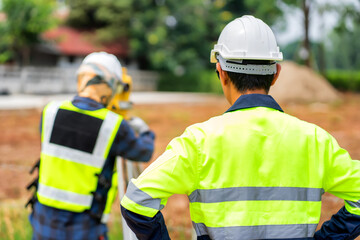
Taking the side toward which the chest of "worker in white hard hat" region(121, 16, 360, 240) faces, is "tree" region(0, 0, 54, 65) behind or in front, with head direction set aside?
in front

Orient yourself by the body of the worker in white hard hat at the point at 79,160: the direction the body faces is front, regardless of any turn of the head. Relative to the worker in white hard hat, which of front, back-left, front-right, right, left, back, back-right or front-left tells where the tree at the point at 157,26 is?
front-left

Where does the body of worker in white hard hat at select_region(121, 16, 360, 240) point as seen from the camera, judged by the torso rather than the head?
away from the camera

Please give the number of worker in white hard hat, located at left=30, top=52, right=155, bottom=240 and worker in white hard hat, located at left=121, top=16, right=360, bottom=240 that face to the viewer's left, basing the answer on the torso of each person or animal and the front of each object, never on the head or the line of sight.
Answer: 0

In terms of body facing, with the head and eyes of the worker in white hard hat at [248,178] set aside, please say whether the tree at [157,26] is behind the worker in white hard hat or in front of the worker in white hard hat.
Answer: in front

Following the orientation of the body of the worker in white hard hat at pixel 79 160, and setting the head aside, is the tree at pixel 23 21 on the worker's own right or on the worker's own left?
on the worker's own left

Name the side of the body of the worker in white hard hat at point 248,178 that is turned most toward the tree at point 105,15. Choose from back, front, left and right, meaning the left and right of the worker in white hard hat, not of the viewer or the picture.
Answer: front

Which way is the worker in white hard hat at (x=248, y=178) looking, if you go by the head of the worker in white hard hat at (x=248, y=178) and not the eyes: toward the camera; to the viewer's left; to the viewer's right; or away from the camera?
away from the camera

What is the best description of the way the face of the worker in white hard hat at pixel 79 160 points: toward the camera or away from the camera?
away from the camera

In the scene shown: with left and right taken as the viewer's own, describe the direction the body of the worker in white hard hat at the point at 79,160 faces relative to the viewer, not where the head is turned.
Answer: facing away from the viewer and to the right of the viewer
